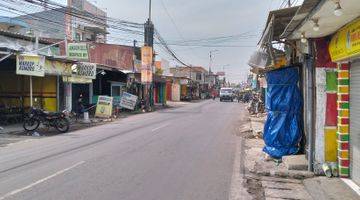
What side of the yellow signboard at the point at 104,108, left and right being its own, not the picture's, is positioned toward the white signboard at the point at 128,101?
back

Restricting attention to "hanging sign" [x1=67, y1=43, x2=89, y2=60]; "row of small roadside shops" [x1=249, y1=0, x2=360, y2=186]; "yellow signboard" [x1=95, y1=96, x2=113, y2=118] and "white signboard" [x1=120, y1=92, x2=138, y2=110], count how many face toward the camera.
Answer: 3

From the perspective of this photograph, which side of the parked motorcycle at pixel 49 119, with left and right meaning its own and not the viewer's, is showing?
left

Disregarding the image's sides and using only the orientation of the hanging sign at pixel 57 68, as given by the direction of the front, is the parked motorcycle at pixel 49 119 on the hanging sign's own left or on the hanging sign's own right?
on the hanging sign's own right

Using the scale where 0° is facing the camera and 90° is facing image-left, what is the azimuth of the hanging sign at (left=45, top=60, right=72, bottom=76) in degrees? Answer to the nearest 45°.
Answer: approximately 315°

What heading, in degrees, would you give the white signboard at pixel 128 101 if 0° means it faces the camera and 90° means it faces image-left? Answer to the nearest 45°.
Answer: approximately 0°

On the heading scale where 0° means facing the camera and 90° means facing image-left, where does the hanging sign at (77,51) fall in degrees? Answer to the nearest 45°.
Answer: approximately 0°

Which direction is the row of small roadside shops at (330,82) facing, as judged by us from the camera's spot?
facing to the left of the viewer
